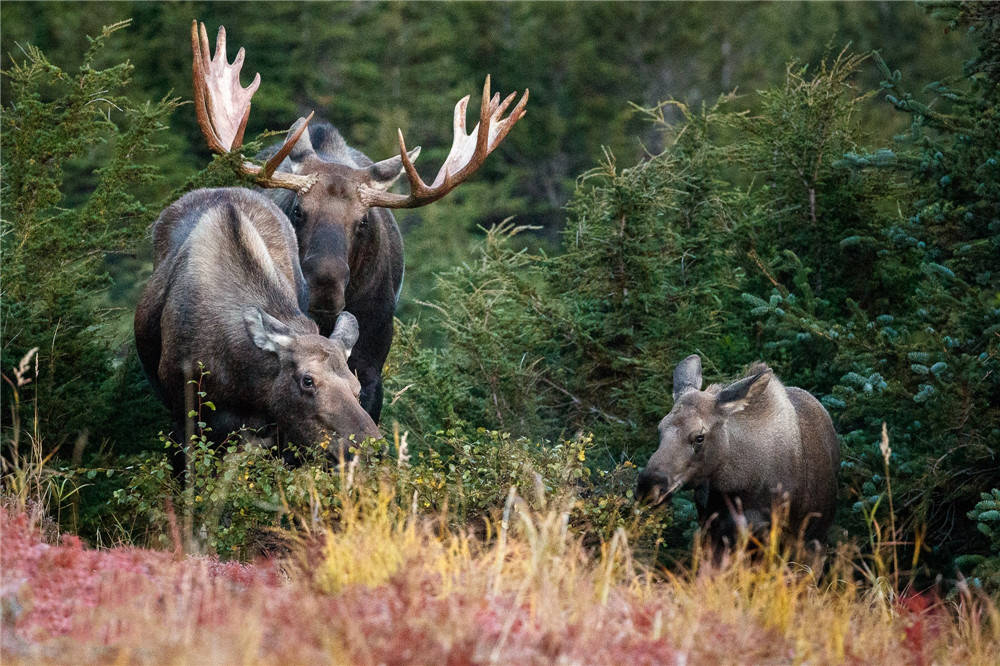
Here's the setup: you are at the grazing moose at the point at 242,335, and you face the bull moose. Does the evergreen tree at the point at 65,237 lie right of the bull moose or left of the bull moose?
left

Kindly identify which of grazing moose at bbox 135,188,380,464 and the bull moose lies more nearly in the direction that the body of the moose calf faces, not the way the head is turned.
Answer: the grazing moose

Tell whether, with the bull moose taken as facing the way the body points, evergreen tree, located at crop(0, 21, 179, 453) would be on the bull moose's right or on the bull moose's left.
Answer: on the bull moose's right

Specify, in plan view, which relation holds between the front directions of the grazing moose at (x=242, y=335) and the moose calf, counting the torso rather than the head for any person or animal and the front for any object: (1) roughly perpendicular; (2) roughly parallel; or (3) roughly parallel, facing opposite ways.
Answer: roughly perpendicular

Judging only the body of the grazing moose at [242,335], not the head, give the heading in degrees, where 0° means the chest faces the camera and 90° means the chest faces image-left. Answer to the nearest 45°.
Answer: approximately 315°

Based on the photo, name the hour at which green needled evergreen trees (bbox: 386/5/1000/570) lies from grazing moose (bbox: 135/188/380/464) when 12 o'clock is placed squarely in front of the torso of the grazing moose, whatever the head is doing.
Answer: The green needled evergreen trees is roughly at 10 o'clock from the grazing moose.

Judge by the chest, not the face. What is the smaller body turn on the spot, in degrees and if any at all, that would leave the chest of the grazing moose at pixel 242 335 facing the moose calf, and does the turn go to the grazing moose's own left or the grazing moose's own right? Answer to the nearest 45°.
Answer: approximately 45° to the grazing moose's own left

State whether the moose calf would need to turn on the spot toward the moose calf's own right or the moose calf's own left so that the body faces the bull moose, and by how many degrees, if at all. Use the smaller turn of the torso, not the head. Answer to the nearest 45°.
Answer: approximately 90° to the moose calf's own right

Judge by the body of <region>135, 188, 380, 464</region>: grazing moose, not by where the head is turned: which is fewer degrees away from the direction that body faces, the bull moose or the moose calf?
the moose calf

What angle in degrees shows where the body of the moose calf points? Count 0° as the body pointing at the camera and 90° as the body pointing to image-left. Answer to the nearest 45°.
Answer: approximately 45°

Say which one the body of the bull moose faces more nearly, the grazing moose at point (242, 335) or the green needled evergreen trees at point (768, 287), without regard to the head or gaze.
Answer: the grazing moose

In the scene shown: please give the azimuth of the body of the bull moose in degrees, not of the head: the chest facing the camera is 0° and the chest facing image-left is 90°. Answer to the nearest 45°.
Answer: approximately 0°
